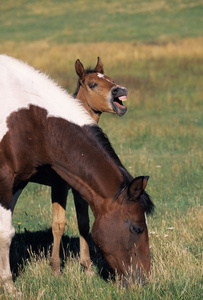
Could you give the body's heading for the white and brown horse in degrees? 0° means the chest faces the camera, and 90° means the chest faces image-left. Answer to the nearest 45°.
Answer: approximately 270°
